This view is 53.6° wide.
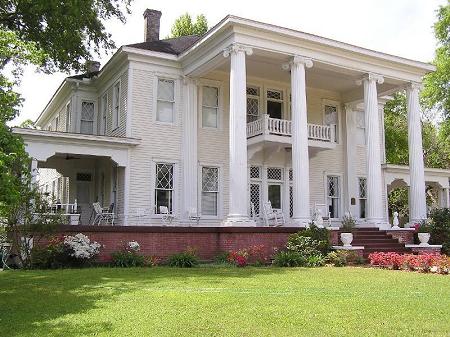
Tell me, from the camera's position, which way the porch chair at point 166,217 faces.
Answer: facing the viewer and to the right of the viewer

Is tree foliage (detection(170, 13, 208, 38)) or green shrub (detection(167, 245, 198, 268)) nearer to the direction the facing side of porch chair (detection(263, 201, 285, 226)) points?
the green shrub

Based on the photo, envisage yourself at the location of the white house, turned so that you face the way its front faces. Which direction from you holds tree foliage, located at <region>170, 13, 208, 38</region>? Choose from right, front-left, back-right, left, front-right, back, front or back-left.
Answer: back-left

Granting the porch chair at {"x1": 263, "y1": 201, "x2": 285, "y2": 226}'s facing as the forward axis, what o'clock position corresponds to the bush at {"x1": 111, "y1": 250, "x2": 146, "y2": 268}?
The bush is roughly at 3 o'clock from the porch chair.

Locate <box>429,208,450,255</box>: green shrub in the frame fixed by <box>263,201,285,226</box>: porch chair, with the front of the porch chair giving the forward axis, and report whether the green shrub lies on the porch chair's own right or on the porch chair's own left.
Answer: on the porch chair's own left

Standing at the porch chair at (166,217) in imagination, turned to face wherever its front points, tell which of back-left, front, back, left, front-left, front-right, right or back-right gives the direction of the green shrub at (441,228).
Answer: front-left

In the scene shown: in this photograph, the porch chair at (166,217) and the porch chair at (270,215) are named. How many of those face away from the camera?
0

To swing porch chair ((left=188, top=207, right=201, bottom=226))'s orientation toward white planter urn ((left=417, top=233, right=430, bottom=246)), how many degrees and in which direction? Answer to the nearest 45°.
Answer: approximately 45° to its left
